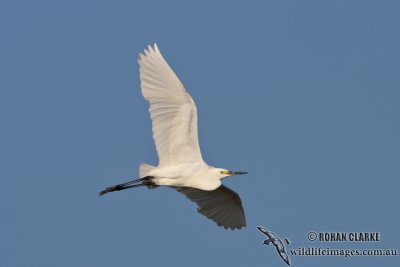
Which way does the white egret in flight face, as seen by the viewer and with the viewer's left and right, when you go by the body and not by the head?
facing to the right of the viewer
